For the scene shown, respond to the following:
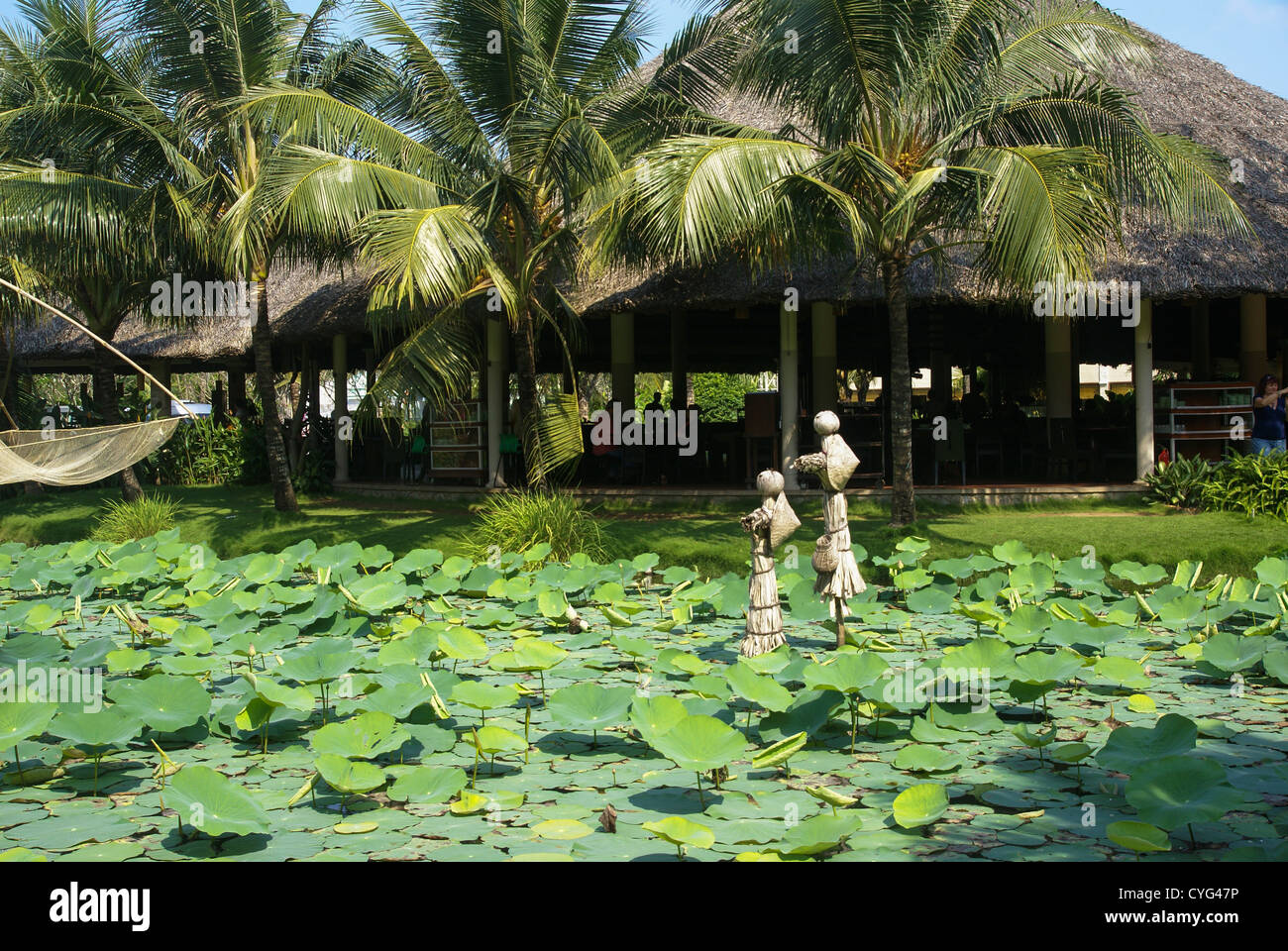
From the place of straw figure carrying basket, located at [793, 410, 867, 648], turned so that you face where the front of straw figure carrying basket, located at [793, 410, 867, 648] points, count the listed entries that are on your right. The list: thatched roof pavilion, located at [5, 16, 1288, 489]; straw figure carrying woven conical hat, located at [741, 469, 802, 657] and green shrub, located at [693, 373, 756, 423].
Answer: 2

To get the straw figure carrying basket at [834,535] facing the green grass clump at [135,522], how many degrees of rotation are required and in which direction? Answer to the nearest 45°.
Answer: approximately 45° to its right

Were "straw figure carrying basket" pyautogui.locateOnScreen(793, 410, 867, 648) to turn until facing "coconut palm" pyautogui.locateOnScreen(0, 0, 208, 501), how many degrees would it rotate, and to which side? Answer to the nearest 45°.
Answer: approximately 45° to its right

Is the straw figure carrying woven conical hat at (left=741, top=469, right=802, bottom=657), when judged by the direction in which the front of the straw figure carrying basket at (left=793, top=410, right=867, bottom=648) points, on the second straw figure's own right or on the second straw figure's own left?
on the second straw figure's own left

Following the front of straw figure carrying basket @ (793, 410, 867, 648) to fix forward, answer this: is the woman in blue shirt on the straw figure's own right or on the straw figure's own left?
on the straw figure's own right

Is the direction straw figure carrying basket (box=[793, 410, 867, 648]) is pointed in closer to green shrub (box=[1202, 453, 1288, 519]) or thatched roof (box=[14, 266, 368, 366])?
the thatched roof

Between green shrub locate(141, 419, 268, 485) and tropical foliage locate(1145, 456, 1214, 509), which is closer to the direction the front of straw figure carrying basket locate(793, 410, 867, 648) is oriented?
the green shrub

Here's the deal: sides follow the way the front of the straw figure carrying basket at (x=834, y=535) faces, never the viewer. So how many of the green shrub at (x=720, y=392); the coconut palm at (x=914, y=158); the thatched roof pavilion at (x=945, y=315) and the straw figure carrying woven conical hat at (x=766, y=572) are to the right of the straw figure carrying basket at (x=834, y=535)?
3

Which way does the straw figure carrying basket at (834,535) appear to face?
to the viewer's left

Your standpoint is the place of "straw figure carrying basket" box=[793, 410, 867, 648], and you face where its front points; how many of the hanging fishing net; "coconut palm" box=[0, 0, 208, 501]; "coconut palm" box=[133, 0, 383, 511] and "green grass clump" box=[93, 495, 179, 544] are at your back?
0

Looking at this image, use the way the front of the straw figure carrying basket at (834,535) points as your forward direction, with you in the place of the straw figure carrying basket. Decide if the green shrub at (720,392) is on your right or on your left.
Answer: on your right

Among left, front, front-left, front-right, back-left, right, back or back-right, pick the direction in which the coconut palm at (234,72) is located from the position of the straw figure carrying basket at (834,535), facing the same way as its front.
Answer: front-right

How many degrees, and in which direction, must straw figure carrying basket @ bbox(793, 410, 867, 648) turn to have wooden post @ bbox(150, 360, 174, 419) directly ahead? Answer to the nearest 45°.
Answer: approximately 45° to its right

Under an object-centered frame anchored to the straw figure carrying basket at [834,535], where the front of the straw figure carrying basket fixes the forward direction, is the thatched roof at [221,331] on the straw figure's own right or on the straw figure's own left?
on the straw figure's own right

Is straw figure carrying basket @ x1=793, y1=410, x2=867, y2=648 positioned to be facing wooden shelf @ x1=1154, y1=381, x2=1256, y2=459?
no
